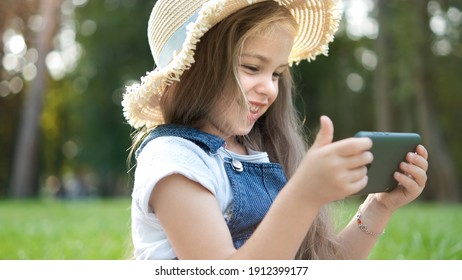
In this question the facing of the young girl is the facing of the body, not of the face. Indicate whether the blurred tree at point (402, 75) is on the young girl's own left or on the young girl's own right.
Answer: on the young girl's own left

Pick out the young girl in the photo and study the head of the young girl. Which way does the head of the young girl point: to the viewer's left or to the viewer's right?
to the viewer's right

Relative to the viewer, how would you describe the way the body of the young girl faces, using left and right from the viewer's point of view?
facing the viewer and to the right of the viewer

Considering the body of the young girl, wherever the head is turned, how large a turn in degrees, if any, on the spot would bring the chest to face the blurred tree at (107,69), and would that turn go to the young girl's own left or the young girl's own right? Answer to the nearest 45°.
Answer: approximately 135° to the young girl's own left
